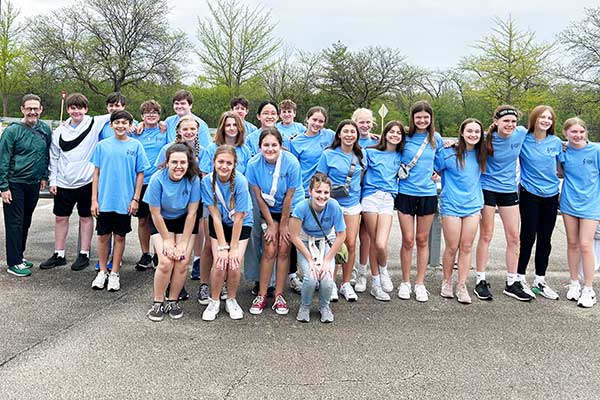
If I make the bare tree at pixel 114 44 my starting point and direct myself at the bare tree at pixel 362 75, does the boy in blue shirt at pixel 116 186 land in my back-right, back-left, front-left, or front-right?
front-right

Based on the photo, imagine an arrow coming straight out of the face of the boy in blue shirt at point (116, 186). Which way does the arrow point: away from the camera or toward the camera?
toward the camera

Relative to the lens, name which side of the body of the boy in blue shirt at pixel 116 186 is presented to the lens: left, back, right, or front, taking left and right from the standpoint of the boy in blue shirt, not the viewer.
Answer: front

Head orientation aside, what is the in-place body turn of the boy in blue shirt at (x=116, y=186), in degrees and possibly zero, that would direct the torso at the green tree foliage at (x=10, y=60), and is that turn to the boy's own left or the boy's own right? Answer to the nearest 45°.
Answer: approximately 180°

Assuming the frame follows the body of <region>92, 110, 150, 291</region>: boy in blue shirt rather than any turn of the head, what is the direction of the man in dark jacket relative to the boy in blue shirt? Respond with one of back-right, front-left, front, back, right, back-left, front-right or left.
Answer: back-right

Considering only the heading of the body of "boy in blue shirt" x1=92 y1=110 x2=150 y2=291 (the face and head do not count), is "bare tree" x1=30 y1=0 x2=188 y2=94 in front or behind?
behind

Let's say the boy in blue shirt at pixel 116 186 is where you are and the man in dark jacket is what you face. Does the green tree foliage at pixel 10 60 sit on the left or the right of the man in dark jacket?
right

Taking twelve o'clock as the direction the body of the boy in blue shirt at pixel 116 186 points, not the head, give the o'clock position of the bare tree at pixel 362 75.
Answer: The bare tree is roughly at 7 o'clock from the boy in blue shirt.
